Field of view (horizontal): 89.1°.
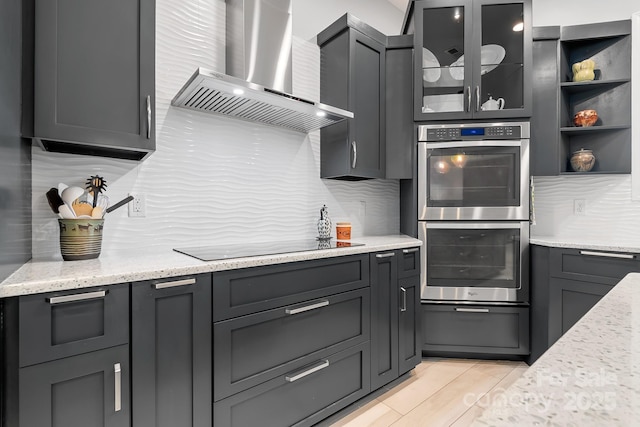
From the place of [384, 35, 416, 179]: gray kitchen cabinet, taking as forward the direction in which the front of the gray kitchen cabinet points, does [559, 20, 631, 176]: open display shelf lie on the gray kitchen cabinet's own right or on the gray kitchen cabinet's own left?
on the gray kitchen cabinet's own left

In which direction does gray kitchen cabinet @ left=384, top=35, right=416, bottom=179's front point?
toward the camera

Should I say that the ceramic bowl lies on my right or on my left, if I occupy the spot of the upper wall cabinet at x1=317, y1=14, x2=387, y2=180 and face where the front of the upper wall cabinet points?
on my left

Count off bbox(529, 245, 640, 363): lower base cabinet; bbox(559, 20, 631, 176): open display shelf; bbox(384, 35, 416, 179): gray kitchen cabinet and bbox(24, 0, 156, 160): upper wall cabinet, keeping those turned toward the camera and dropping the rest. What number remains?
4

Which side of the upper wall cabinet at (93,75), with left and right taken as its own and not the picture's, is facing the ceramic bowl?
left

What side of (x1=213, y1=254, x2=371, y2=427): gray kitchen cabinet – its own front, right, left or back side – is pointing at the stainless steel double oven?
left

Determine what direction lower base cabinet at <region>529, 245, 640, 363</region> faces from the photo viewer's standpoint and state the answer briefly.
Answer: facing the viewer

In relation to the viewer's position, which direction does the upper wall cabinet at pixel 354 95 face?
facing the viewer and to the right of the viewer

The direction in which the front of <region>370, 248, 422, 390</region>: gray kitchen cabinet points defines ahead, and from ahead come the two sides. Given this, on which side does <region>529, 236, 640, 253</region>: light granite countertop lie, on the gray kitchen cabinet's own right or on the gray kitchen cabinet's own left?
on the gray kitchen cabinet's own left

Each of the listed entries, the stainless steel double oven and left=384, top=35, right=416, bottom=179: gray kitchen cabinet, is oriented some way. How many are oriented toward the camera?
2

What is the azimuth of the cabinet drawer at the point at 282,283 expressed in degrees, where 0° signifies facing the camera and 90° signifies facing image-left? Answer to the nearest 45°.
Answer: approximately 315°

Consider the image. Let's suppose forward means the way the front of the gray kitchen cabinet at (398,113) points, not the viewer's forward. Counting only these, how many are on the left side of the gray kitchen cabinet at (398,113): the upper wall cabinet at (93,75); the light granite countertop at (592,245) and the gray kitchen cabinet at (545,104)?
2

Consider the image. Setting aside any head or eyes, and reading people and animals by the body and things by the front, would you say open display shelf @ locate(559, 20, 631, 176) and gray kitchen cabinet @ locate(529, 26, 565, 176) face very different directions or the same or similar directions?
same or similar directions
